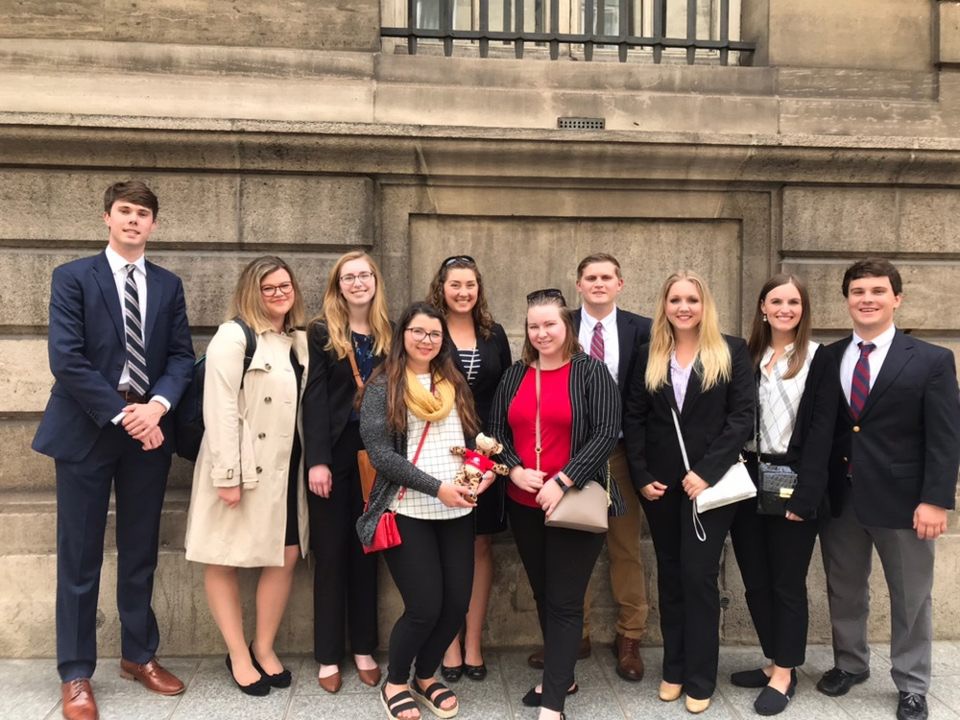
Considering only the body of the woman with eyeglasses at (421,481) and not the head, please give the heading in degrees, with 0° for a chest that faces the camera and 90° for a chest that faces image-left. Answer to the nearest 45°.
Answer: approximately 315°

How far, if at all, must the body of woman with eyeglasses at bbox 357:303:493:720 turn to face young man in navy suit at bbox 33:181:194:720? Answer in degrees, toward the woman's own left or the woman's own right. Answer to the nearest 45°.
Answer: approximately 135° to the woman's own right

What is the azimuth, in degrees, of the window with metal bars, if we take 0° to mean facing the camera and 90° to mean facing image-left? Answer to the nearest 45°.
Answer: approximately 0°

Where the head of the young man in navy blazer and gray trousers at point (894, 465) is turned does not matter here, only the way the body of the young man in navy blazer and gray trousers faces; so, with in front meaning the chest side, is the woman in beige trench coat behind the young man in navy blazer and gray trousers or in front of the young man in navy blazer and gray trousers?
in front

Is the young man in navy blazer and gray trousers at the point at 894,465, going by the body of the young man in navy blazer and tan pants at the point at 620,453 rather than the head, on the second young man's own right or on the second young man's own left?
on the second young man's own left
